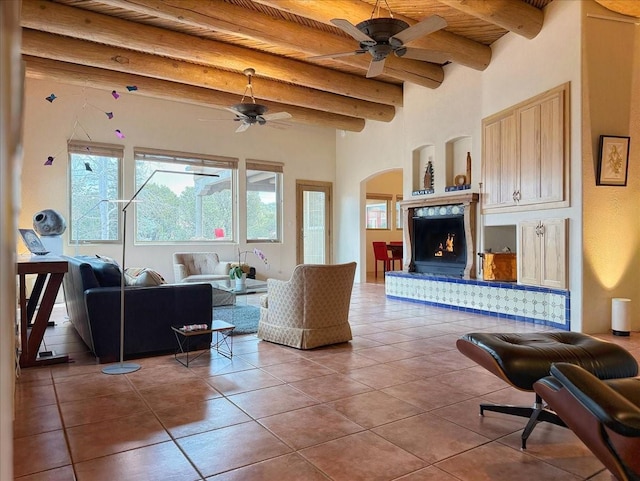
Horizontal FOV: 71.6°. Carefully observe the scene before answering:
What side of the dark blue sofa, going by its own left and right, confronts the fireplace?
front

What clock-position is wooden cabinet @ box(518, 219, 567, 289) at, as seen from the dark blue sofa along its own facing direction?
The wooden cabinet is roughly at 12 o'clock from the dark blue sofa.

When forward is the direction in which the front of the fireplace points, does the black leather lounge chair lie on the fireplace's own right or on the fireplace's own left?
on the fireplace's own left

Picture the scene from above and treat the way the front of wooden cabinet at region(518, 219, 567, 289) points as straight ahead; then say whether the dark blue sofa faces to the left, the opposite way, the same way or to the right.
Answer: the opposite way

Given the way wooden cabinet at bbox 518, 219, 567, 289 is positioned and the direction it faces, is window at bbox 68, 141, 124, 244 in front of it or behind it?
in front

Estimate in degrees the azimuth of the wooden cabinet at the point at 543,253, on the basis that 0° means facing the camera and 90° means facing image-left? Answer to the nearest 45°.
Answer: approximately 45°

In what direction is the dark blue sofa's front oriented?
to the viewer's right

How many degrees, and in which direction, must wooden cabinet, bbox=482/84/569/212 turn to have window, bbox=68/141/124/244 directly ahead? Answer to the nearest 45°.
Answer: approximately 45° to its right

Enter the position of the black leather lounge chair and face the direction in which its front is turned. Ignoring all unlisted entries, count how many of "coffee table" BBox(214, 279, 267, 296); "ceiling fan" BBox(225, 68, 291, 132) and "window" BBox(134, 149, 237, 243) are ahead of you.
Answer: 3

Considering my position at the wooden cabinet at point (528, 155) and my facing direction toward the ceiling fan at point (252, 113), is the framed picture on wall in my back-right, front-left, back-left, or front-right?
back-left
